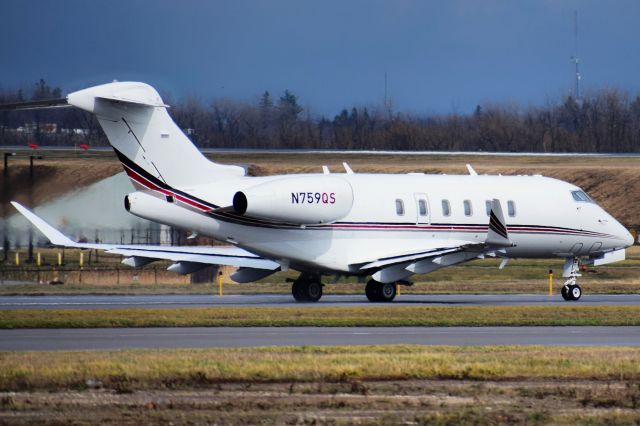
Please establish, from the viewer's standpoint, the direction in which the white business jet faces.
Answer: facing away from the viewer and to the right of the viewer
